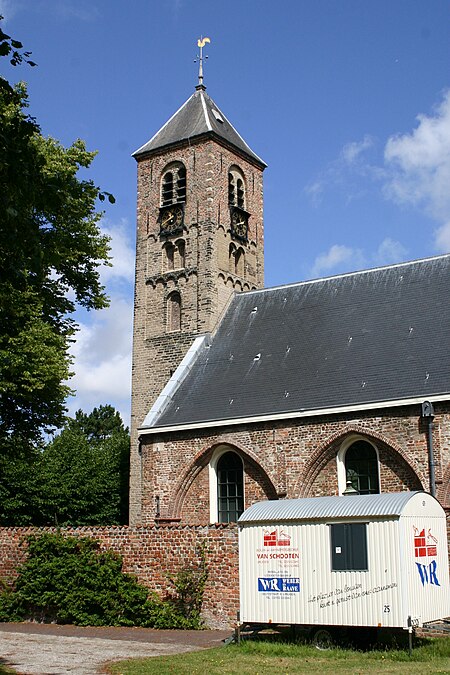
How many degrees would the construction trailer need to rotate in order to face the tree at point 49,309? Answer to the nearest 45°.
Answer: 0° — it already faces it

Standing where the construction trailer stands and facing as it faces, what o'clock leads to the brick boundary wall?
The brick boundary wall is roughly at 12 o'clock from the construction trailer.

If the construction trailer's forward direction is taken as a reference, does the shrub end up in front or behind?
in front

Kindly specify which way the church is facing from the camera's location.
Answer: facing away from the viewer and to the left of the viewer

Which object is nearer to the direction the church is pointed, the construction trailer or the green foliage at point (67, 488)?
the green foliage
